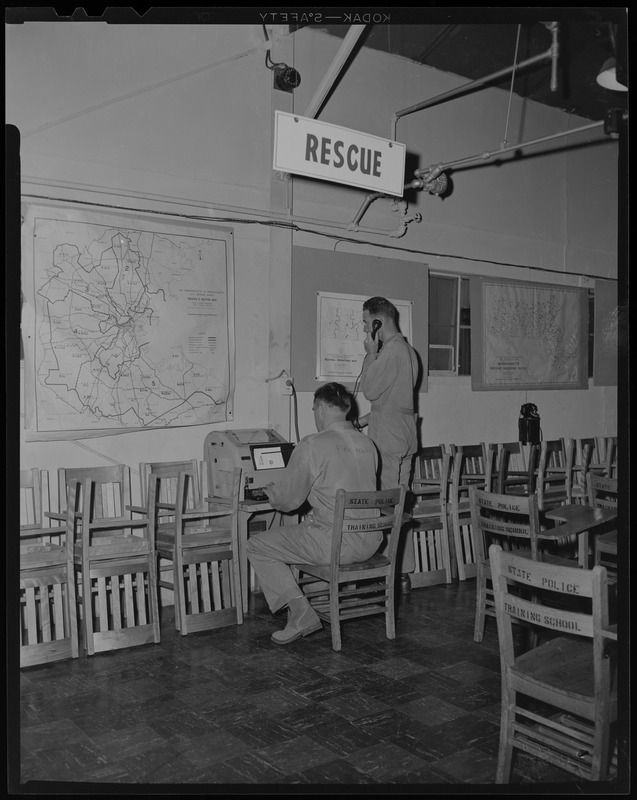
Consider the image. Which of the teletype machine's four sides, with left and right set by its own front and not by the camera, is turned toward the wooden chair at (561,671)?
front

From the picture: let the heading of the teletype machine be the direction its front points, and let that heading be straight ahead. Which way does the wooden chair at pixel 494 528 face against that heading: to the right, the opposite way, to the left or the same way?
to the left

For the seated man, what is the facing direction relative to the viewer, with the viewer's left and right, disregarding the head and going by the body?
facing away from the viewer and to the left of the viewer

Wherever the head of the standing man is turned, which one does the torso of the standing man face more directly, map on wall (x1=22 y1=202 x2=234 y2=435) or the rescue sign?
the map on wall

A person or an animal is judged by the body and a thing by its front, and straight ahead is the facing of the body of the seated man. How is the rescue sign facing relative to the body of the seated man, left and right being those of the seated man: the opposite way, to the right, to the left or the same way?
the opposite way

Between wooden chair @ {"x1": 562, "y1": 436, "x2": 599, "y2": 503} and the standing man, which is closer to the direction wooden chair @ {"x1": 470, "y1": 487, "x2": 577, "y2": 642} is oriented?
the wooden chair

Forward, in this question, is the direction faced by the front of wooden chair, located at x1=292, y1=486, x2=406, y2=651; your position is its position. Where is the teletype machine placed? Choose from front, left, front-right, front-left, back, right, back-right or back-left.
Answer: front

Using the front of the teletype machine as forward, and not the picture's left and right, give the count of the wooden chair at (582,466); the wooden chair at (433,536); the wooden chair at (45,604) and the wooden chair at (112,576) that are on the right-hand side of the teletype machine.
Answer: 2

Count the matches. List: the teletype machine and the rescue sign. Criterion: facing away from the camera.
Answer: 0

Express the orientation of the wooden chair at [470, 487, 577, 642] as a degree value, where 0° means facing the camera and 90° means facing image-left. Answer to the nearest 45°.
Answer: approximately 225°

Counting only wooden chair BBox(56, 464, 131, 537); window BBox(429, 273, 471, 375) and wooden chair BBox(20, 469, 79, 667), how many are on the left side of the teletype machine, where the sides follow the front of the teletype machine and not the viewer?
1

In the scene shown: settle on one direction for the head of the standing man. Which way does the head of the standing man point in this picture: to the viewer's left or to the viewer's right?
to the viewer's left

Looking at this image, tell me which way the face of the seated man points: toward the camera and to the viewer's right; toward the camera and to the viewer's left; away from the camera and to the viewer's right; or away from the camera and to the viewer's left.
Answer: away from the camera and to the viewer's left

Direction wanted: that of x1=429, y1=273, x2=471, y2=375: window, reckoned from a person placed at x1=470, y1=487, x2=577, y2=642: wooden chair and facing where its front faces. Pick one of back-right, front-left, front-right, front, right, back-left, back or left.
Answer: front-left
